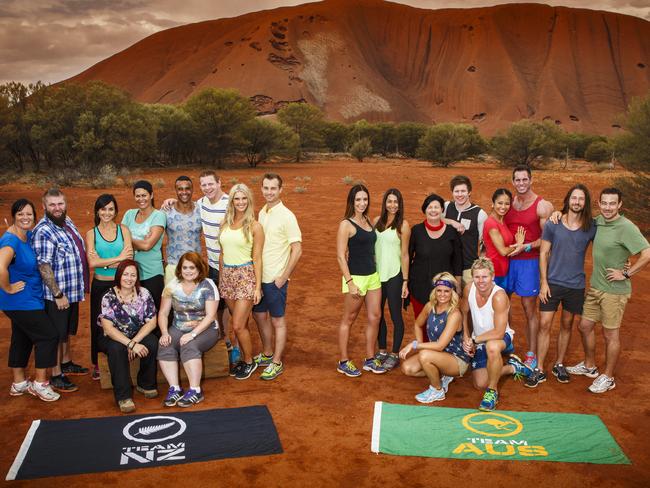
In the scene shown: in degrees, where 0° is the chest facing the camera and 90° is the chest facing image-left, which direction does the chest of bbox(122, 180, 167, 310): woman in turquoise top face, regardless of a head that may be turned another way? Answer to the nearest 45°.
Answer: approximately 45°

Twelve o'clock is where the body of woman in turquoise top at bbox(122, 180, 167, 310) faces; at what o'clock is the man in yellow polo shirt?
The man in yellow polo shirt is roughly at 8 o'clock from the woman in turquoise top.

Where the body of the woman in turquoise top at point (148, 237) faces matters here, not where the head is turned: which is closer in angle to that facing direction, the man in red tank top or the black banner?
the black banner

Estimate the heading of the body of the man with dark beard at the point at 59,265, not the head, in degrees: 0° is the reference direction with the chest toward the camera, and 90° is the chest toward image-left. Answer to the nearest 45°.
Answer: approximately 315°

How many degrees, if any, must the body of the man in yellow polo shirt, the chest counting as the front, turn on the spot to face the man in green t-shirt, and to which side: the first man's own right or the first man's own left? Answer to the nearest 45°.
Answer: approximately 135° to the first man's own left

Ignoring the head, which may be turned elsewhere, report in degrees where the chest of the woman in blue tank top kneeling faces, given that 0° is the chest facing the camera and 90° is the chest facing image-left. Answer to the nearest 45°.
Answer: approximately 45°
